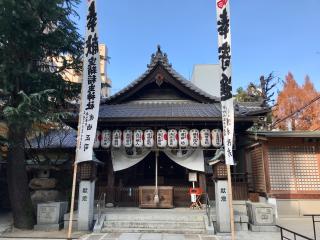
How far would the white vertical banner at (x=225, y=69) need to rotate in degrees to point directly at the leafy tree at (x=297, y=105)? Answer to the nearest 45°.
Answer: approximately 180°

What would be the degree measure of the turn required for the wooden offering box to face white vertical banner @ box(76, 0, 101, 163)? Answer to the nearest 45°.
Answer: approximately 45° to its right

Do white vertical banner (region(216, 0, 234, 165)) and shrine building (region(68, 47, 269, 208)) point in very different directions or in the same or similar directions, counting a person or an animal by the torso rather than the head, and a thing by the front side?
same or similar directions

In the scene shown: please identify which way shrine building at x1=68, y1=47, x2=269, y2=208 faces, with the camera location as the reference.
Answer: facing the viewer

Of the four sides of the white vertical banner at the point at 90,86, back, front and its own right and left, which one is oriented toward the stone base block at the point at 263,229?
left

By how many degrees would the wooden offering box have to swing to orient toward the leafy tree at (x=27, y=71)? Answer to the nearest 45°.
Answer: approximately 45° to its right

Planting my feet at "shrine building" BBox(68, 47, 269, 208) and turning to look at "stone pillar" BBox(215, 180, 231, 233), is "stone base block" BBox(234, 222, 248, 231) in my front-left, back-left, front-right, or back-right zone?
front-left

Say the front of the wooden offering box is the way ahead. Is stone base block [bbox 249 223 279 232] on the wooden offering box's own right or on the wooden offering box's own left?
on the wooden offering box's own left

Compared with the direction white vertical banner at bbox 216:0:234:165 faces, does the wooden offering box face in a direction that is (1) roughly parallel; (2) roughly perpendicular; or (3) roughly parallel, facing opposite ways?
roughly parallel

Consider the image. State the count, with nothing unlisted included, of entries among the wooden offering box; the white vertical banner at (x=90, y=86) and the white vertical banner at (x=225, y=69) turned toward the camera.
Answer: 3

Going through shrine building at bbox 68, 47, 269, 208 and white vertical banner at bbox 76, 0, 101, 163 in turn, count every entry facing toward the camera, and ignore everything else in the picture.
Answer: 2

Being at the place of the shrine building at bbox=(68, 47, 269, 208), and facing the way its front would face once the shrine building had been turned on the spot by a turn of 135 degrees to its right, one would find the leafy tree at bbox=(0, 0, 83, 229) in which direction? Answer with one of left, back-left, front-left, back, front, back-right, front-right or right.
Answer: left

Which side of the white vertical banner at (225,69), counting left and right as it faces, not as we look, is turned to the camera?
front
